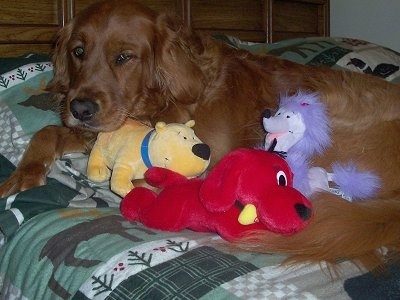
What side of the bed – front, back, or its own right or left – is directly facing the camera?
front

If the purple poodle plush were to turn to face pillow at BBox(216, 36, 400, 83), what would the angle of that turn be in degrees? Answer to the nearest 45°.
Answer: approximately 90° to its right

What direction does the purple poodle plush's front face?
to the viewer's left

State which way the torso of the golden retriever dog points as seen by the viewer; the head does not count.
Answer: to the viewer's left

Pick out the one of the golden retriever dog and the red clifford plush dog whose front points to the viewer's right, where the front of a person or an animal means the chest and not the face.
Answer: the red clifford plush dog

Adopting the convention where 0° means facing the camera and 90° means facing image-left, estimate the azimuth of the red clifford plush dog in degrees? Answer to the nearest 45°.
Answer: approximately 270°

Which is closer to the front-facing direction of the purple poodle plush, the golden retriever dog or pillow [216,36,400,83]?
the golden retriever dog

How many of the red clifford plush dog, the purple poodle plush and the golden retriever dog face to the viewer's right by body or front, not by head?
1

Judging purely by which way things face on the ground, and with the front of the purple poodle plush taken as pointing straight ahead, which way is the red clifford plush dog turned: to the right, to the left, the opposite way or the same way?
the opposite way
